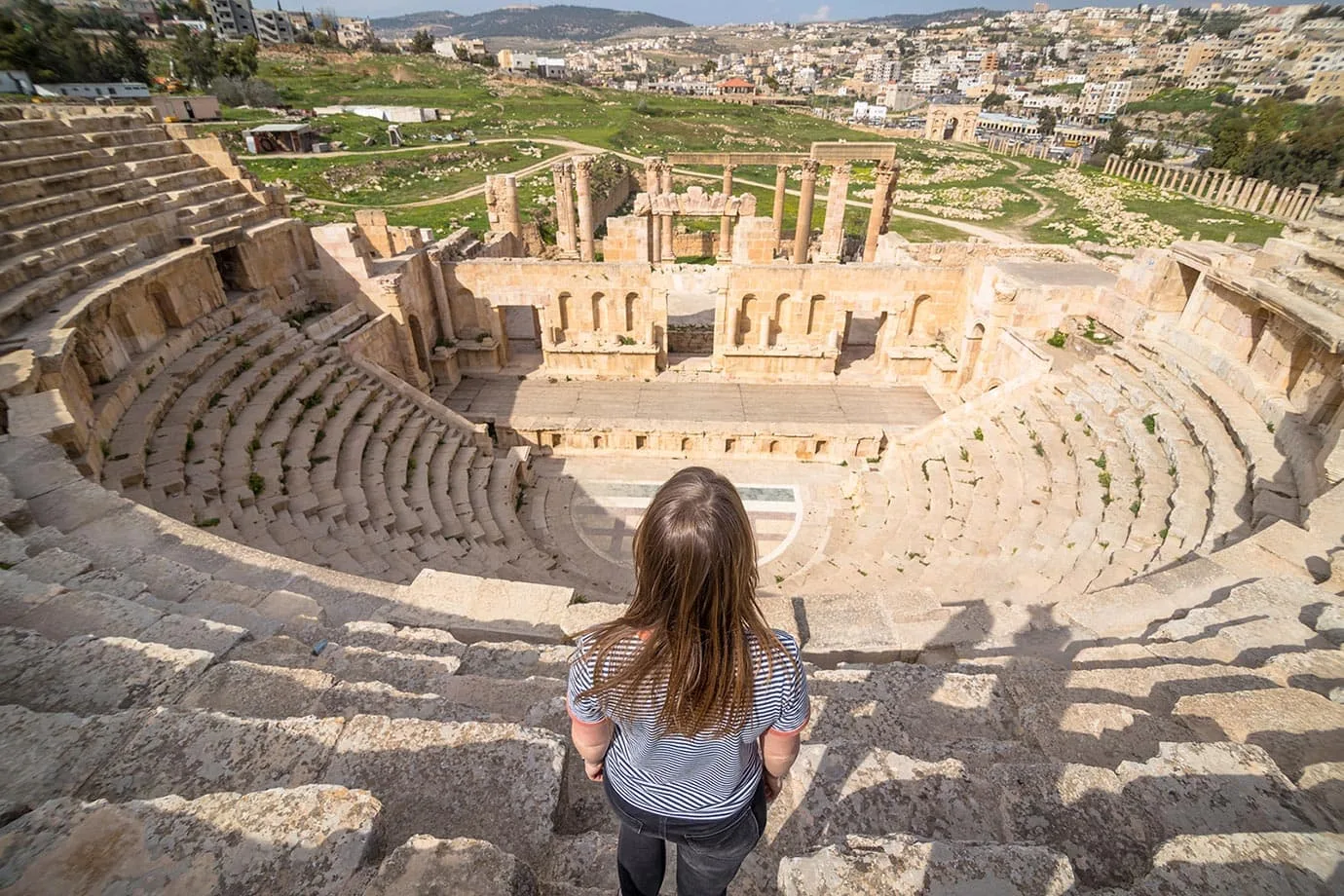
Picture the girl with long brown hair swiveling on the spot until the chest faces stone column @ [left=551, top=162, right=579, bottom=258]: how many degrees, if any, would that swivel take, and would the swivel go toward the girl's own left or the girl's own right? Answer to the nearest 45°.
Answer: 0° — they already face it

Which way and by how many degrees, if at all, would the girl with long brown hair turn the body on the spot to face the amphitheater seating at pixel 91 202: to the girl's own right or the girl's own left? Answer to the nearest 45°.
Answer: approximately 45° to the girl's own left

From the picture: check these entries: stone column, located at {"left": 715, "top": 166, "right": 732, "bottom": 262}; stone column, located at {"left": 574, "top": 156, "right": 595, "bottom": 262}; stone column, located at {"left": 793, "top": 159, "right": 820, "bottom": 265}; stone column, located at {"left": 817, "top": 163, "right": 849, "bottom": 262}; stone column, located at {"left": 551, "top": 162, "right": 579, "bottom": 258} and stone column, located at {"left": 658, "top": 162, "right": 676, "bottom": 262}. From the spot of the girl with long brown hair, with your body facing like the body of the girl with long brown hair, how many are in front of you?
6

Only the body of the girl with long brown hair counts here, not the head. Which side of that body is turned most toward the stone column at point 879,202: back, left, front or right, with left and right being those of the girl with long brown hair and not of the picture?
front

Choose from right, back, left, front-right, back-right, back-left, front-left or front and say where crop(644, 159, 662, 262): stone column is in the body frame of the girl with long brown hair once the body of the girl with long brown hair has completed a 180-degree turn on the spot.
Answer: back

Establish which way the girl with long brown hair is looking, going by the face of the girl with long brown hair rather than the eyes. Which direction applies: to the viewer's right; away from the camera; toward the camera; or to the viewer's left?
away from the camera

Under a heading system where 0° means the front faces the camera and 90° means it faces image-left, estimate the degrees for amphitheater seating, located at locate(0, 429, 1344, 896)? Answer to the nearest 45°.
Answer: approximately 180°

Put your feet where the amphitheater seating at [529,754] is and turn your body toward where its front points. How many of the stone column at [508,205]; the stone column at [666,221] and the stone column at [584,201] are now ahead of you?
3

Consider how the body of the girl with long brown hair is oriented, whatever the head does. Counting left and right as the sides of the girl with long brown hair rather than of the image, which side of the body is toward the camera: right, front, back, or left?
back

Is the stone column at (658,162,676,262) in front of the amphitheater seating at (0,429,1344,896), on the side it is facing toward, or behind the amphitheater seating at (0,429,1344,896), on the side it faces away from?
in front

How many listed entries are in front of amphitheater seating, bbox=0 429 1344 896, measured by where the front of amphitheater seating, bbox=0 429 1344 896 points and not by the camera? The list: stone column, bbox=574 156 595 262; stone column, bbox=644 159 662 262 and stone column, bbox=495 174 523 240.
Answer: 3

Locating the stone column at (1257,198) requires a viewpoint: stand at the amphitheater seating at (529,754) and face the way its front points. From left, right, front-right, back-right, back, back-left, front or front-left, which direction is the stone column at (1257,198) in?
front-right
